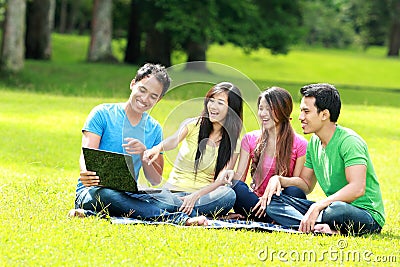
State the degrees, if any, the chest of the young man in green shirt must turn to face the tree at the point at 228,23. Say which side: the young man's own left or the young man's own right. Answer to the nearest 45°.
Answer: approximately 135° to the young man's own right

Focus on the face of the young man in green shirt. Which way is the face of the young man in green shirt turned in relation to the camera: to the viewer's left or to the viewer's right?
to the viewer's left

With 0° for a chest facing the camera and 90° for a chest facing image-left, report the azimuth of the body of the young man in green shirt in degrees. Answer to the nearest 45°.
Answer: approximately 45°
